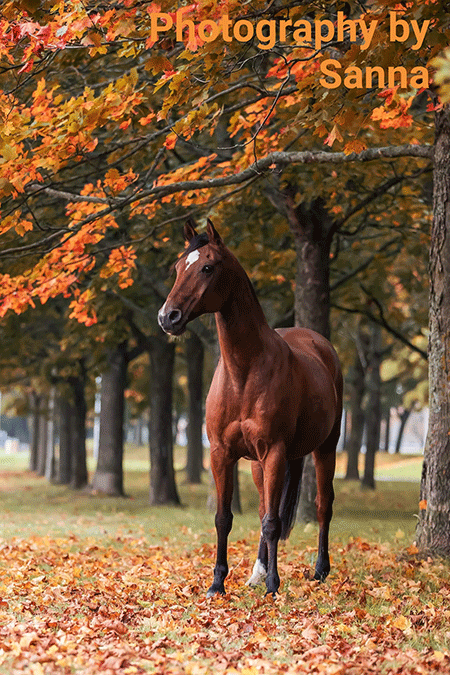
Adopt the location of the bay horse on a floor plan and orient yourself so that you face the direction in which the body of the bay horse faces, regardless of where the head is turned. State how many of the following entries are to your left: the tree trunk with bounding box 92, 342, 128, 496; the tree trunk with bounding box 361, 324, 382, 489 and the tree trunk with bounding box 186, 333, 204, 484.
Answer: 0

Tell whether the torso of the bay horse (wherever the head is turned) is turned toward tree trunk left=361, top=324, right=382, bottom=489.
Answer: no

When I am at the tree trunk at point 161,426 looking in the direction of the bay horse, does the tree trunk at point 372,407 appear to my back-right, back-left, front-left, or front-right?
back-left

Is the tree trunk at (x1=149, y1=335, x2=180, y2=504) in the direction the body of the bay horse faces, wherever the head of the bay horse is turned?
no

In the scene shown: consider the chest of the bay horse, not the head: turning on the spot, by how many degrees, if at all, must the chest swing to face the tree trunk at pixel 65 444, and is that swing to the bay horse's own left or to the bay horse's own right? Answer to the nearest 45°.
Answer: approximately 135° to the bay horse's own right

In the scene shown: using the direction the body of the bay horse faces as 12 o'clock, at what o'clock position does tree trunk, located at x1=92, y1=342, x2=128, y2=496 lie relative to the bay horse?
The tree trunk is roughly at 4 o'clock from the bay horse.

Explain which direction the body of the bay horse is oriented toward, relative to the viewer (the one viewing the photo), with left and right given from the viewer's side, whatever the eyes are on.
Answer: facing the viewer and to the left of the viewer

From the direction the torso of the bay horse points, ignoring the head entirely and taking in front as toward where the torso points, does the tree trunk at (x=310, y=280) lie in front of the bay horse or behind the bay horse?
behind

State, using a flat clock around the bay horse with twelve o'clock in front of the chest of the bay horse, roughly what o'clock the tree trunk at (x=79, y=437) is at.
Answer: The tree trunk is roughly at 4 o'clock from the bay horse.

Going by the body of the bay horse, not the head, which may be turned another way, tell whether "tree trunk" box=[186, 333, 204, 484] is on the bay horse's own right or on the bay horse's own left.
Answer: on the bay horse's own right
